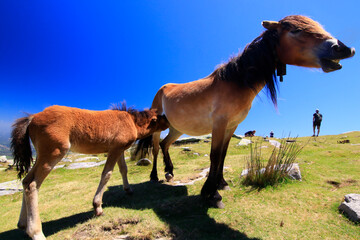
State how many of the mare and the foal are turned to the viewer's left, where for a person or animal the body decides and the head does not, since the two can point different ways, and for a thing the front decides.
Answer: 0

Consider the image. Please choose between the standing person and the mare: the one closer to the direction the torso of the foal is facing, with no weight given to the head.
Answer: the mare

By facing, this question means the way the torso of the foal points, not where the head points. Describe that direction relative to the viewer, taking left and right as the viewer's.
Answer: facing away from the viewer and to the right of the viewer

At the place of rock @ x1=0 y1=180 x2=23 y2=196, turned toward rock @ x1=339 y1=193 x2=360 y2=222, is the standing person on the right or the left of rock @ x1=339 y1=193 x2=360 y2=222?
left

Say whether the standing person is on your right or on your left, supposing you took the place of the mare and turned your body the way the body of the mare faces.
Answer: on your left

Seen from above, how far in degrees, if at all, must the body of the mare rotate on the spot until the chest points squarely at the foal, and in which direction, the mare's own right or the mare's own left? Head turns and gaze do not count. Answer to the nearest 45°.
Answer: approximately 90° to the mare's own right

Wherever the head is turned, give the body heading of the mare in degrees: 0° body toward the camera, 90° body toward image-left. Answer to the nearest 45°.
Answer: approximately 315°

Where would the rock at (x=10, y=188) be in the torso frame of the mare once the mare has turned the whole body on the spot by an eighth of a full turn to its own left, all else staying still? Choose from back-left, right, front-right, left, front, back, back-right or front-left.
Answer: back
